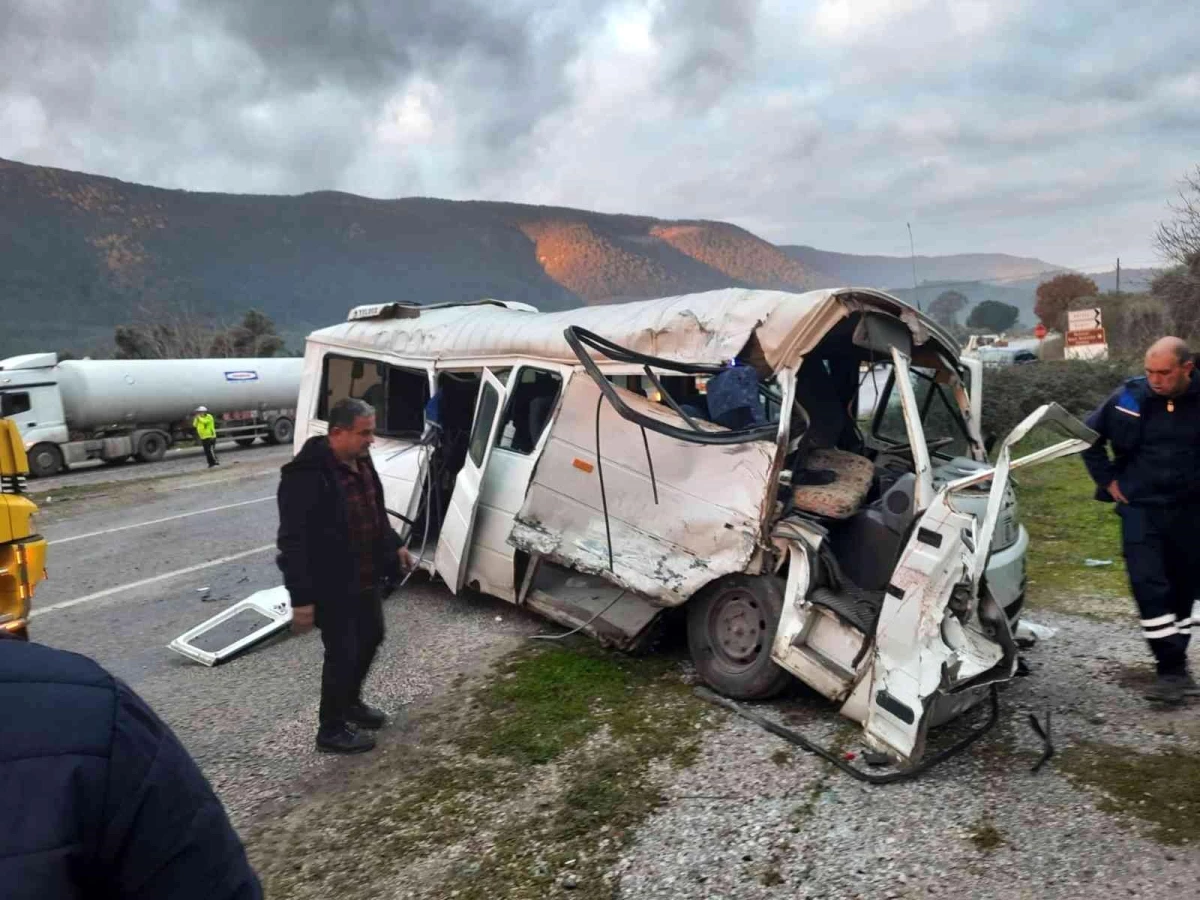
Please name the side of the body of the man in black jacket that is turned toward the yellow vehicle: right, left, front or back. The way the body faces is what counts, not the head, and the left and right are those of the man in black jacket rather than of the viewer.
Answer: back

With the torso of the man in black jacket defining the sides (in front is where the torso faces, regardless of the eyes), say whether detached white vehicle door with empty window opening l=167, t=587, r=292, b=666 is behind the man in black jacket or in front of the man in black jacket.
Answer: behind

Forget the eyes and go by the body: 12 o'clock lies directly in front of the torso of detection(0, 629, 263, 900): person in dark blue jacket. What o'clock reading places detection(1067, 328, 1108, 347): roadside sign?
The roadside sign is roughly at 2 o'clock from the person in dark blue jacket.

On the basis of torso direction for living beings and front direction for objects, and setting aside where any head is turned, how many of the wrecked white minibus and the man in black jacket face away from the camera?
0

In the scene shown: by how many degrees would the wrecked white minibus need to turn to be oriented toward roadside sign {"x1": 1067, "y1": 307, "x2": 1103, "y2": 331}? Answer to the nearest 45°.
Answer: approximately 90° to its left

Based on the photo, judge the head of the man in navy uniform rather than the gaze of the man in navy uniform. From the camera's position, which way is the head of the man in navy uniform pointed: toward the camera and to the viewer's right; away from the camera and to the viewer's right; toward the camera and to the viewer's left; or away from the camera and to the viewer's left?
toward the camera and to the viewer's left

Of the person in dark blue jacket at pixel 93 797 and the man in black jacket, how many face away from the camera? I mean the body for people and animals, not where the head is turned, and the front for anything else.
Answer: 1

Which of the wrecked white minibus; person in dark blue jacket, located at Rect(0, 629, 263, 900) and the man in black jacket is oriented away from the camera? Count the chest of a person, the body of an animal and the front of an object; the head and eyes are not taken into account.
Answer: the person in dark blue jacket

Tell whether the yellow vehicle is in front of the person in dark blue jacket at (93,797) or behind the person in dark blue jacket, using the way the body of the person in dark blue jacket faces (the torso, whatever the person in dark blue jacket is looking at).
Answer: in front

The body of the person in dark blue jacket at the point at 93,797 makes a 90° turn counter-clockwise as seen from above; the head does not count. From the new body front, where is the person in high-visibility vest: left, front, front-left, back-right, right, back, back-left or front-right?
right

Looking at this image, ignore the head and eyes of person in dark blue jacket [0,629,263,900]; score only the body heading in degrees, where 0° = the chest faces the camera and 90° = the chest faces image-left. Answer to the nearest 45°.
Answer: approximately 180°

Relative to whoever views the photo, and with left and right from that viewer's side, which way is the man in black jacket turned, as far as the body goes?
facing the viewer and to the right of the viewer

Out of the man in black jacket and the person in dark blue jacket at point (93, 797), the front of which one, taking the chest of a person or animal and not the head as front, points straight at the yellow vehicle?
the person in dark blue jacket
